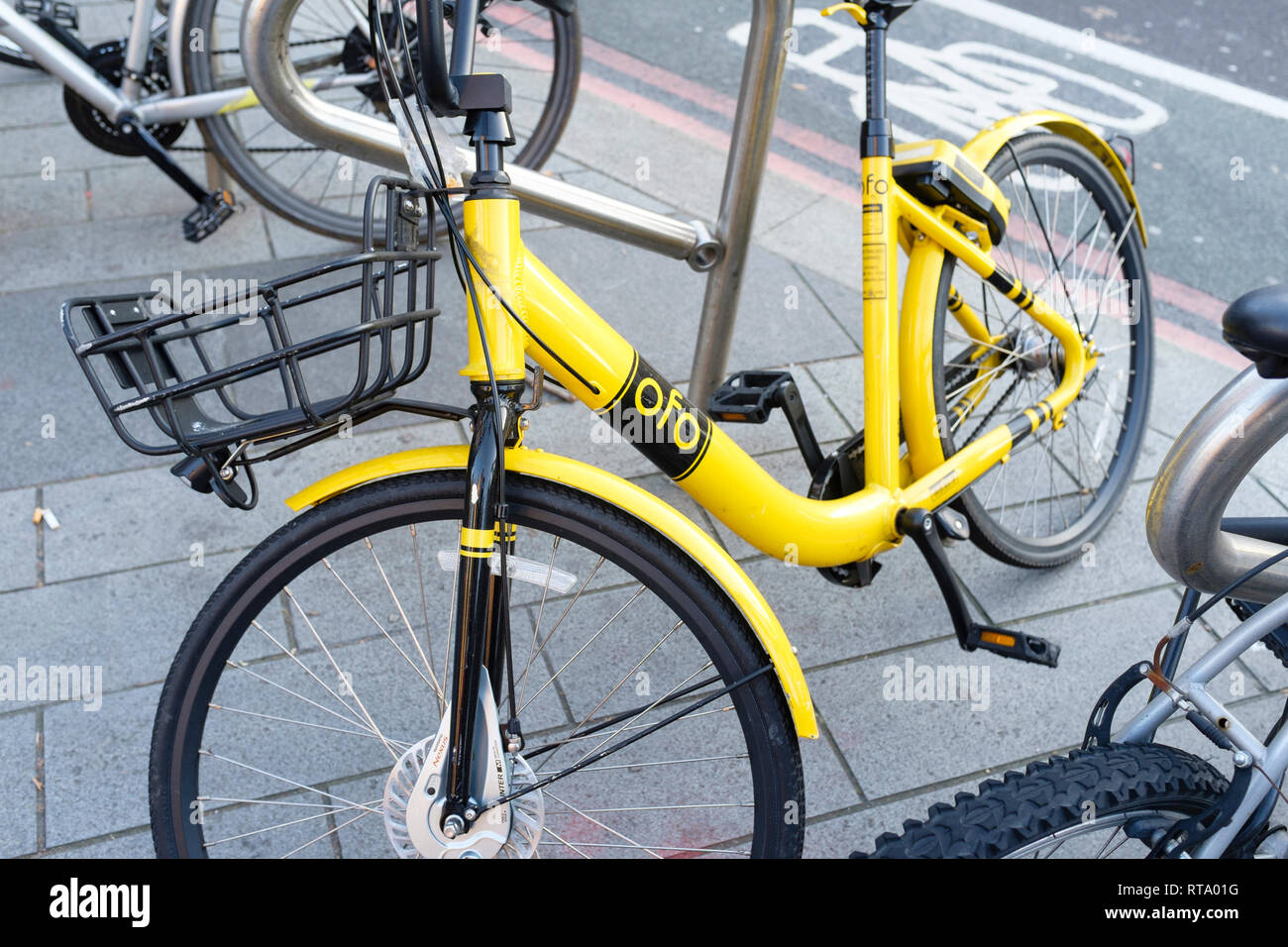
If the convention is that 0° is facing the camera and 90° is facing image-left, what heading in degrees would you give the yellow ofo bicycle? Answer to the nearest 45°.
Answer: approximately 45°

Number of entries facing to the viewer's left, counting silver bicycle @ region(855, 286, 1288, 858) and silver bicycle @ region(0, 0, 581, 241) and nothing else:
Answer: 1

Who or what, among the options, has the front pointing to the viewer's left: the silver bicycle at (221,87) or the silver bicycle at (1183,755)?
the silver bicycle at (221,87)

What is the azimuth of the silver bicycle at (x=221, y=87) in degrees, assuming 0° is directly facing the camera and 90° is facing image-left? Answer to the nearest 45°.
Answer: approximately 90°

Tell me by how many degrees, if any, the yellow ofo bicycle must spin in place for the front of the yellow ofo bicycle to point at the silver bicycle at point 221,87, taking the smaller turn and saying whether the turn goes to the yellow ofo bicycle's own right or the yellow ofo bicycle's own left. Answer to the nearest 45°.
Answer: approximately 90° to the yellow ofo bicycle's own right
